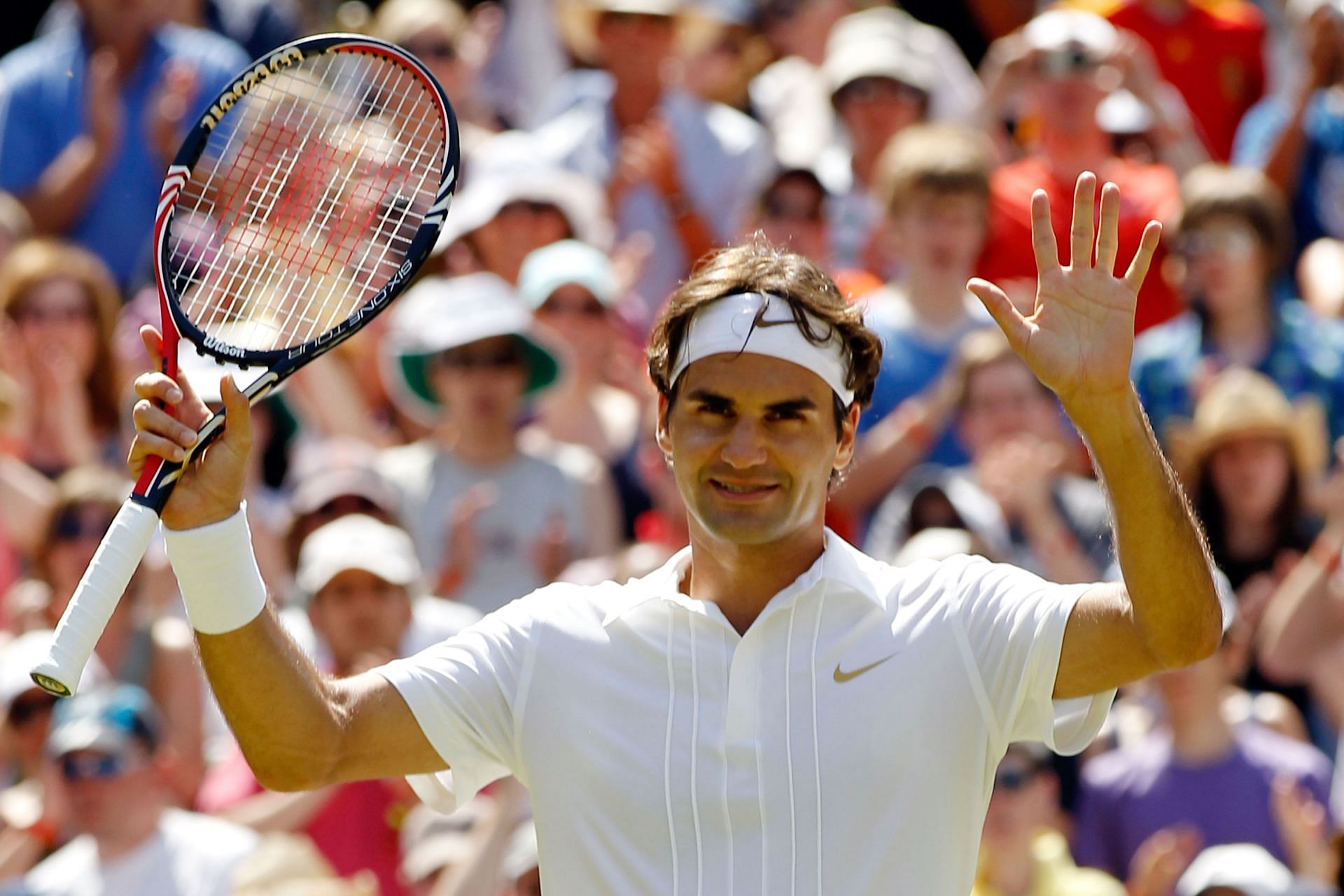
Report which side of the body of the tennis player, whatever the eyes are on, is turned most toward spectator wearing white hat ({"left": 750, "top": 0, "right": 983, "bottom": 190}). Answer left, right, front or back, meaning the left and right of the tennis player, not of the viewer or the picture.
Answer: back

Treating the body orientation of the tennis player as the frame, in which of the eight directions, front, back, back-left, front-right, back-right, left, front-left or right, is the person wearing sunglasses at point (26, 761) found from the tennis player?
back-right

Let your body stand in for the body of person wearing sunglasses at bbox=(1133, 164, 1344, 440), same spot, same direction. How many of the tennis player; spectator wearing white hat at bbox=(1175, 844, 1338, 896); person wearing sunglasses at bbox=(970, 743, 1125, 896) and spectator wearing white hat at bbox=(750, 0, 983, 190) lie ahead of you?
3

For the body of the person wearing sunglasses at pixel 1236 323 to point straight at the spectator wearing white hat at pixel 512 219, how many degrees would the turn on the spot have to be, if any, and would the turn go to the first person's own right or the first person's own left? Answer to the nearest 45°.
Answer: approximately 90° to the first person's own right

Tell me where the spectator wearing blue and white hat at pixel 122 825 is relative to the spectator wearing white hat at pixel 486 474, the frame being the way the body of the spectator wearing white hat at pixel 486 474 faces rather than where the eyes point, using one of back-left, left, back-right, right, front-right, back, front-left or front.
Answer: front-right
